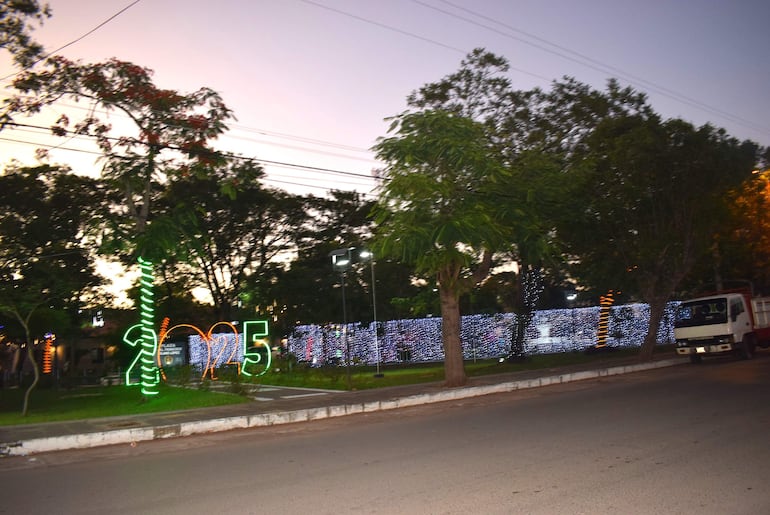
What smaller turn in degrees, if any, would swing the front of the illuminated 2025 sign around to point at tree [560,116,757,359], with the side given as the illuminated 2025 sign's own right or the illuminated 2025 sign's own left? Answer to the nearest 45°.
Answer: approximately 45° to the illuminated 2025 sign's own left

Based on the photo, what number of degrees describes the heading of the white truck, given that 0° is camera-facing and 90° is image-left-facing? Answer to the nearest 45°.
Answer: approximately 45°

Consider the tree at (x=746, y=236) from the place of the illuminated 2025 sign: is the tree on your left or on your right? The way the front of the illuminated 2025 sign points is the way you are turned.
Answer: on your left

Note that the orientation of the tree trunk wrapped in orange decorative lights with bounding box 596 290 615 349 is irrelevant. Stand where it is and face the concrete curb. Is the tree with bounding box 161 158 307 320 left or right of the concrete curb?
right

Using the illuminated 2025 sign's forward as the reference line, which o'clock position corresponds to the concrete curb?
The concrete curb is roughly at 12 o'clock from the illuminated 2025 sign.

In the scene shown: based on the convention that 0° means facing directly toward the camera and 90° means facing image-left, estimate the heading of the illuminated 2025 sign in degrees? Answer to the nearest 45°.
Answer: approximately 0°
